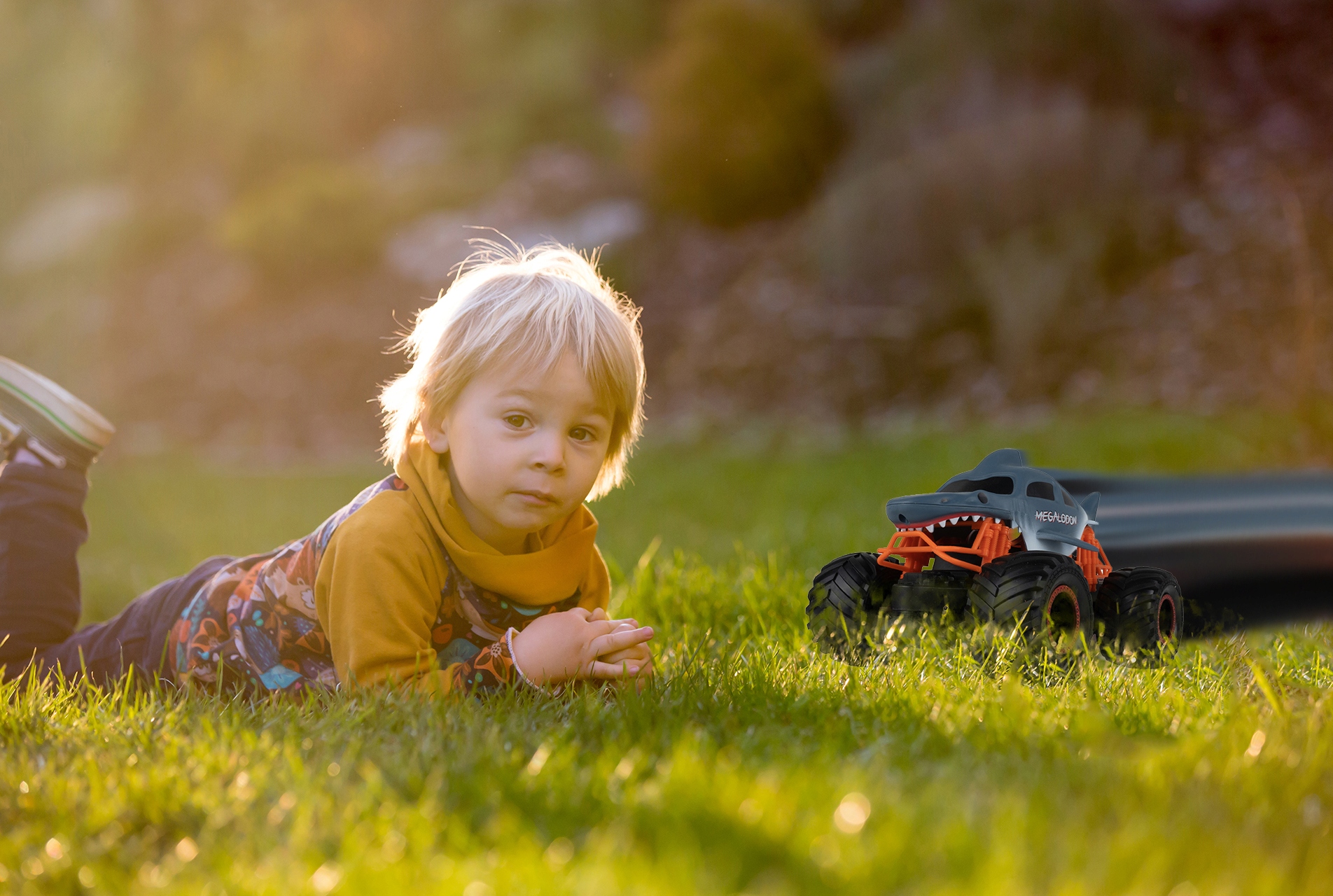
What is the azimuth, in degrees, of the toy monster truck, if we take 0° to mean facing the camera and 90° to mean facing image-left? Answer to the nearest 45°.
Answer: approximately 45°

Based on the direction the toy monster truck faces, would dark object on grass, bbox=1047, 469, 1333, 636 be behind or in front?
behind

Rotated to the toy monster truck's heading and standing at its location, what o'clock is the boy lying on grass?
The boy lying on grass is roughly at 1 o'clock from the toy monster truck.

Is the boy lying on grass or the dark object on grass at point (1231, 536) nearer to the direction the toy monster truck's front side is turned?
the boy lying on grass
